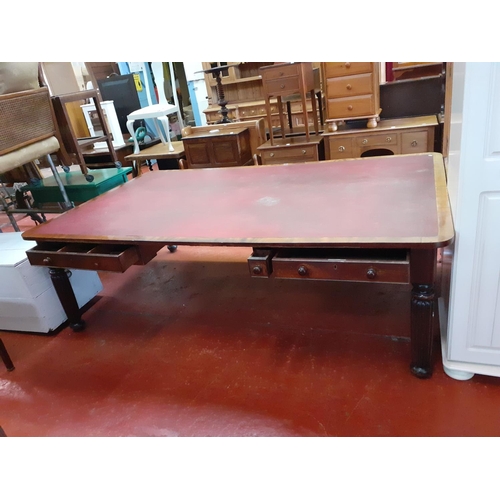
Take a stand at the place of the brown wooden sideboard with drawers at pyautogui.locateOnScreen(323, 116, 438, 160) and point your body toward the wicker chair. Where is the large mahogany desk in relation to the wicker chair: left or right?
left

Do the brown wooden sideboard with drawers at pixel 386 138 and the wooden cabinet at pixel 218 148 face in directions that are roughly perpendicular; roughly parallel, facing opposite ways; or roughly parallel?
roughly parallel

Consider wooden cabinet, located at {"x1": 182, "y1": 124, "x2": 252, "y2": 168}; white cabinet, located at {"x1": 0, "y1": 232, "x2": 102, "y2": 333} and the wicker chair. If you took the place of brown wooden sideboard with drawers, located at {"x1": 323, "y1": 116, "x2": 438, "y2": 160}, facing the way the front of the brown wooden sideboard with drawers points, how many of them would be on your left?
0

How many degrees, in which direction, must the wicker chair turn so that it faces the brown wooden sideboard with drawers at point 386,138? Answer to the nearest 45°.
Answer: approximately 45° to its left

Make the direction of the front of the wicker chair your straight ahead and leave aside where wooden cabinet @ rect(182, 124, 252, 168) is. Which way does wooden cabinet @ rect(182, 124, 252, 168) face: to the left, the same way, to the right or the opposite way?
to the right

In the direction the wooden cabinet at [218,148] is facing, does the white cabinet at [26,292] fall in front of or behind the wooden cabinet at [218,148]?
in front

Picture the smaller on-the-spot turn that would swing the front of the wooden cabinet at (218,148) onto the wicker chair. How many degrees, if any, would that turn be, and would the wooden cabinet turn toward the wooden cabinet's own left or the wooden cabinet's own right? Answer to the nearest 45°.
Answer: approximately 45° to the wooden cabinet's own right

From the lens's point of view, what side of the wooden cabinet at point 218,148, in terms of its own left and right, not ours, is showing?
front

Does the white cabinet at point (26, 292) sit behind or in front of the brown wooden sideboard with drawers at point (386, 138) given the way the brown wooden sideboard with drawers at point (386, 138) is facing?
in front

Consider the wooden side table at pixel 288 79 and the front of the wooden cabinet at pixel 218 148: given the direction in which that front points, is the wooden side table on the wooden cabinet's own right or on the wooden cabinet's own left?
on the wooden cabinet's own left

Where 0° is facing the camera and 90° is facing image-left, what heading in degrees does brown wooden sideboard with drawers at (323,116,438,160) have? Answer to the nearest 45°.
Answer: approximately 0°

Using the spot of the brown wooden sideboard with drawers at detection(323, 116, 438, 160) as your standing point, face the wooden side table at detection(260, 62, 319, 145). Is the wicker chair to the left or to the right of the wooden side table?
left

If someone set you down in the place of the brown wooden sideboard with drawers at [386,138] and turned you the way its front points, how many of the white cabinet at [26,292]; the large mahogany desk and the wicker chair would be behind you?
0

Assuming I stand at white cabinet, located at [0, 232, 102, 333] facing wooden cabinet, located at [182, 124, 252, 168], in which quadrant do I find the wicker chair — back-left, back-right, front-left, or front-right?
front-left

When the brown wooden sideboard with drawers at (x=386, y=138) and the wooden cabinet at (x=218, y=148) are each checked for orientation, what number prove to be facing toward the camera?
2

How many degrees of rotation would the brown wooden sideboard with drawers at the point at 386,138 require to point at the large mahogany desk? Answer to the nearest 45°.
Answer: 0° — it already faces it
